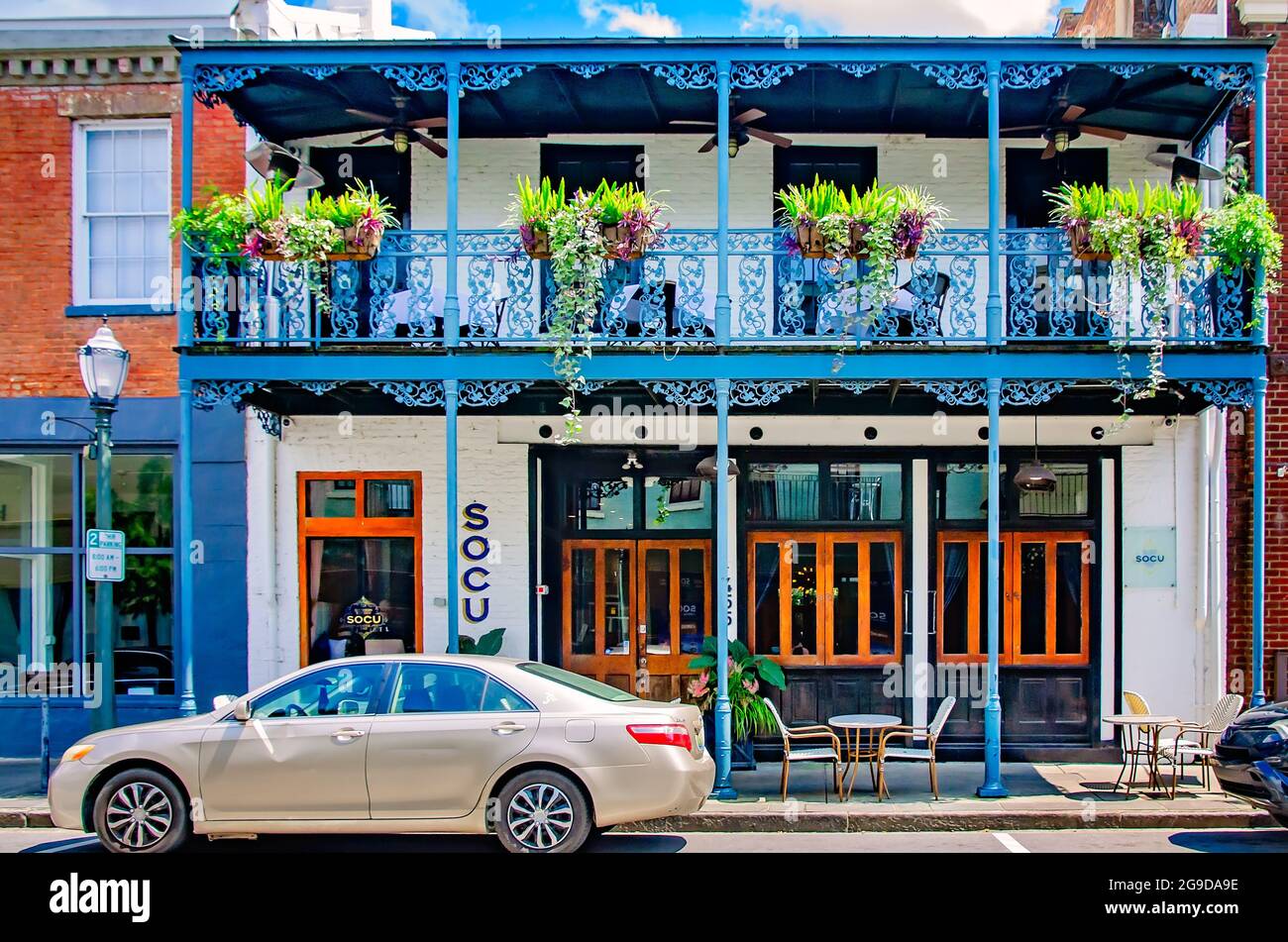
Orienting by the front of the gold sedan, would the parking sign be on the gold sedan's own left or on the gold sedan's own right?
on the gold sedan's own right

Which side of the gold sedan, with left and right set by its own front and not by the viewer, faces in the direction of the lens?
left

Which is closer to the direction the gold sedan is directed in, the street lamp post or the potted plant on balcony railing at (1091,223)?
the street lamp post

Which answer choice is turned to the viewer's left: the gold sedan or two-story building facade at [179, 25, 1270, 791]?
the gold sedan

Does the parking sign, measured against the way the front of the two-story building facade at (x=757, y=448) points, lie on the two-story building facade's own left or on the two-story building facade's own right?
on the two-story building facade's own right

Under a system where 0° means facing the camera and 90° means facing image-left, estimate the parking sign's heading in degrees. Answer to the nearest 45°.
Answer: approximately 0°
